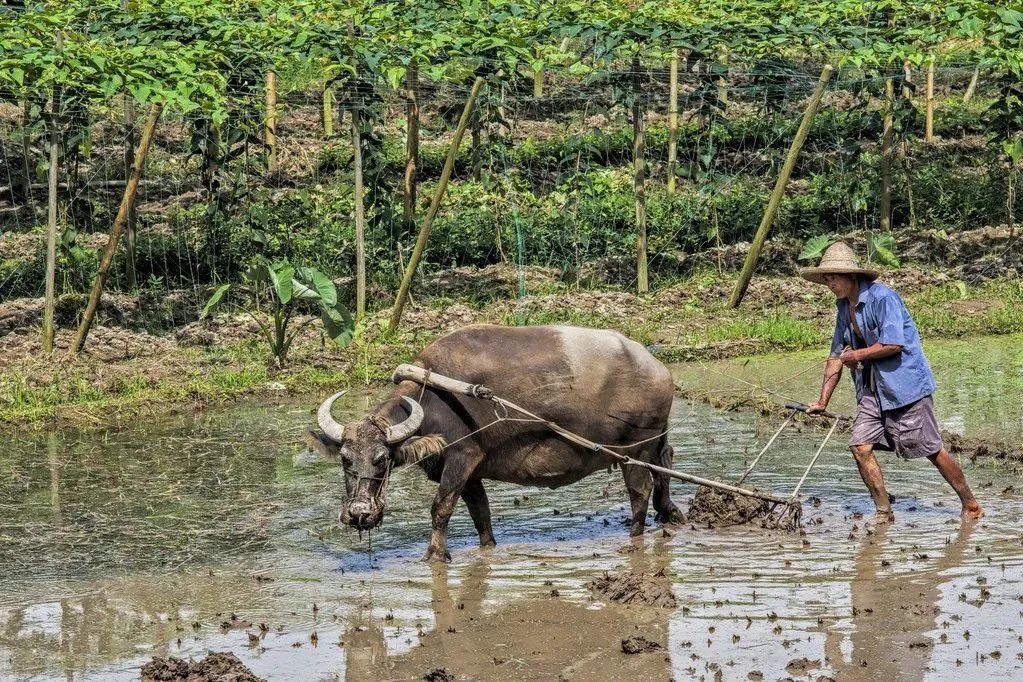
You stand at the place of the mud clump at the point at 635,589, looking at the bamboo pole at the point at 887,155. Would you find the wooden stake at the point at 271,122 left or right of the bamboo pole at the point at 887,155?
left

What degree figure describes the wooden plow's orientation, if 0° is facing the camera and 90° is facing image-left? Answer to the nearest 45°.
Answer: approximately 90°

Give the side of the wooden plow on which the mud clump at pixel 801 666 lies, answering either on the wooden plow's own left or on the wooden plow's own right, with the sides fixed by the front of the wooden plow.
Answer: on the wooden plow's own left

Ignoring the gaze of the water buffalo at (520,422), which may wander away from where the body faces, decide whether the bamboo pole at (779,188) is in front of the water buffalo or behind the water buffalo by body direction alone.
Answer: behind

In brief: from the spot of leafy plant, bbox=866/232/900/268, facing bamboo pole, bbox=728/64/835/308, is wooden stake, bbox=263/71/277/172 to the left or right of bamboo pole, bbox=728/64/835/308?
right

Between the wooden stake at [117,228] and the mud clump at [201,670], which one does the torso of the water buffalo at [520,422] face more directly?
the mud clump

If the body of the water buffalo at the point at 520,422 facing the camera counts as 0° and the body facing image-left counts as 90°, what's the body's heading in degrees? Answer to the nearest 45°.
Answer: approximately 45°

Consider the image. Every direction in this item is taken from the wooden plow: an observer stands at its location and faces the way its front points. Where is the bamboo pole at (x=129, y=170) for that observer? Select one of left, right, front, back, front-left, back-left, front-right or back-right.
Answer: front-right

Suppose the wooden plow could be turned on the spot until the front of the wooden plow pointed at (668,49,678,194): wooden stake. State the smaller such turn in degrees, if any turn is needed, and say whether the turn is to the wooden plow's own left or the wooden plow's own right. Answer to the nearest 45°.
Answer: approximately 90° to the wooden plow's own right

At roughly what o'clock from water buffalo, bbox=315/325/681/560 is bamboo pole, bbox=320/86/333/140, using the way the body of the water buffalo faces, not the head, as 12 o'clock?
The bamboo pole is roughly at 4 o'clock from the water buffalo.

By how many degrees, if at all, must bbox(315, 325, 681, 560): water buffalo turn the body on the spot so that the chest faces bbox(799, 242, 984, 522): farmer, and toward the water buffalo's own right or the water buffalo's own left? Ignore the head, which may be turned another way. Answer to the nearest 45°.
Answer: approximately 135° to the water buffalo's own left

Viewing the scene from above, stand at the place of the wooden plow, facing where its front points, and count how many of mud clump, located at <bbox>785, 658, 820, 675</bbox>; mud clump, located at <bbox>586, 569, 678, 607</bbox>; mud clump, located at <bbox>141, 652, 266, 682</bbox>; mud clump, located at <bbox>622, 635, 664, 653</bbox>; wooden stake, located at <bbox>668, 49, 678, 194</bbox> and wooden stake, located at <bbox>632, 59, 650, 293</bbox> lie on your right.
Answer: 2

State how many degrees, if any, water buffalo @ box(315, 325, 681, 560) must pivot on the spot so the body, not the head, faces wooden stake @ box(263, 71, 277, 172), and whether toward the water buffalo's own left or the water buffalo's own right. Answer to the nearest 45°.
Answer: approximately 135° to the water buffalo's own right

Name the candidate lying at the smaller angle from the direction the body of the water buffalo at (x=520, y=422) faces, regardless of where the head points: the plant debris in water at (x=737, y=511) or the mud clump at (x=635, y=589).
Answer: the mud clump

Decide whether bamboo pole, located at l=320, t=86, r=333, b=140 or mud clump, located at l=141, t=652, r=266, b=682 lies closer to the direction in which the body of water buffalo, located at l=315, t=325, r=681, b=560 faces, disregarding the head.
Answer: the mud clump
